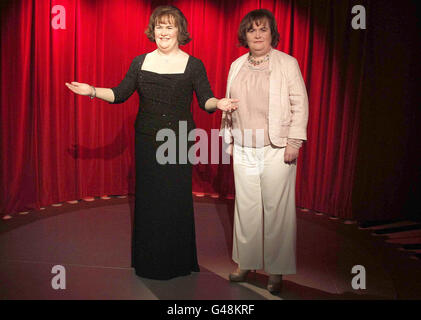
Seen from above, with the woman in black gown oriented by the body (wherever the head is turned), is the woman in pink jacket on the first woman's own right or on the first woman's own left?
on the first woman's own left

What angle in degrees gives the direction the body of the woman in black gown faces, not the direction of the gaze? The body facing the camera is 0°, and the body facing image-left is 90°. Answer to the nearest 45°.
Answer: approximately 0°
